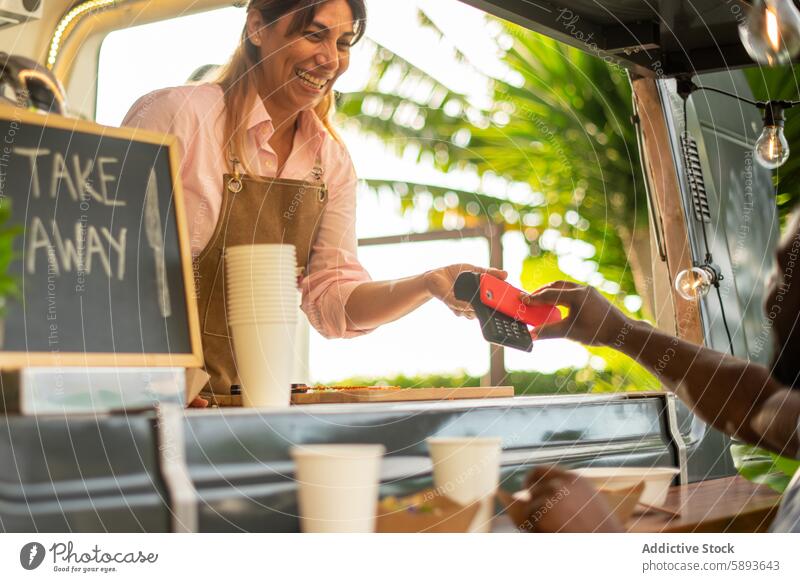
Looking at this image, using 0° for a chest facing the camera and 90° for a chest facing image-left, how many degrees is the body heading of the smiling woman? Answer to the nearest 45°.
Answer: approximately 315°

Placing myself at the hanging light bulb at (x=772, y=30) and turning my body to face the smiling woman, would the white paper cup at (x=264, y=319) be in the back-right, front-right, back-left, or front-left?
front-left

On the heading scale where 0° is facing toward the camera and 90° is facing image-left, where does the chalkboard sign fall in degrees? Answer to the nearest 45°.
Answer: approximately 315°

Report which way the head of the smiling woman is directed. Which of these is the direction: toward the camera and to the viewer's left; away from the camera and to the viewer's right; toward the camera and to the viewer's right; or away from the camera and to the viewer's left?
toward the camera and to the viewer's right

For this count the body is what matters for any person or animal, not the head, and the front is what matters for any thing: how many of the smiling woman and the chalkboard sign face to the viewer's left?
0
